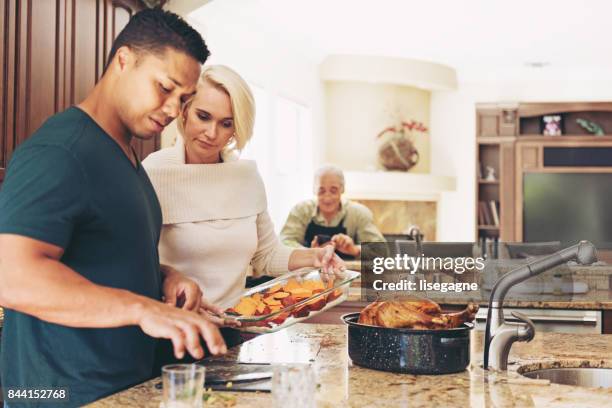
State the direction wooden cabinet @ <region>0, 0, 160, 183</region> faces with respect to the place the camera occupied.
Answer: facing the viewer and to the right of the viewer

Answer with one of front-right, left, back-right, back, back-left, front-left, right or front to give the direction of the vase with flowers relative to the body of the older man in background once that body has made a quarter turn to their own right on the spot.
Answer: right

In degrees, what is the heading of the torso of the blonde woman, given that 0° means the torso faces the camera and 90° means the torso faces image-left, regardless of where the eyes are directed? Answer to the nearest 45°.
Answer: approximately 0°

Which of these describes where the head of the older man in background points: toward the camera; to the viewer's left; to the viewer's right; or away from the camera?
toward the camera

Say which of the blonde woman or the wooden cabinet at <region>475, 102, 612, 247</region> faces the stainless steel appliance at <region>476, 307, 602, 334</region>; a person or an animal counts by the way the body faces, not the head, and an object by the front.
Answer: the wooden cabinet

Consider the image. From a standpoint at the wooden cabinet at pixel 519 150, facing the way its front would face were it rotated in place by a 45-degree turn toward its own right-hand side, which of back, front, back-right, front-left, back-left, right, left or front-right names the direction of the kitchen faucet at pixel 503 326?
front-left

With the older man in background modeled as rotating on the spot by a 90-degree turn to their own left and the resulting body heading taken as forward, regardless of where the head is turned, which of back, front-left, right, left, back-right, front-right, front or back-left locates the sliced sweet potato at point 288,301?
right

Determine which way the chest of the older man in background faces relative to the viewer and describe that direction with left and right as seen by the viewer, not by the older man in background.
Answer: facing the viewer

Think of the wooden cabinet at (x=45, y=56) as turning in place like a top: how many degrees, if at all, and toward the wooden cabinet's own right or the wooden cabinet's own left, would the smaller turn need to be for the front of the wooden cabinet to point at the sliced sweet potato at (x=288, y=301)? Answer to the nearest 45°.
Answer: approximately 45° to the wooden cabinet's own right

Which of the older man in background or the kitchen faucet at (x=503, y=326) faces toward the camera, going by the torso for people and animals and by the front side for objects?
the older man in background

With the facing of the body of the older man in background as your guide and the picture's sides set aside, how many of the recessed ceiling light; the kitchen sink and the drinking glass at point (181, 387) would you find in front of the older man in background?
2

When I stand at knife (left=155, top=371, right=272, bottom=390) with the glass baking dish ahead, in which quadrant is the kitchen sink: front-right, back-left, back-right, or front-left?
front-right

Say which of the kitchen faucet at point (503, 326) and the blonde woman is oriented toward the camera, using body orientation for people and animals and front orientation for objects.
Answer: the blonde woman

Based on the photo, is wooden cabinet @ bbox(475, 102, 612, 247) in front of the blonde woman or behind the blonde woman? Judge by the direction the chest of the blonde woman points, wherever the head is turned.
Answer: behind

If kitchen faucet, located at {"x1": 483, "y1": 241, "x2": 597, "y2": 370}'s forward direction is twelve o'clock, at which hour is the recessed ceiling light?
The recessed ceiling light is roughly at 9 o'clock from the kitchen faucet.

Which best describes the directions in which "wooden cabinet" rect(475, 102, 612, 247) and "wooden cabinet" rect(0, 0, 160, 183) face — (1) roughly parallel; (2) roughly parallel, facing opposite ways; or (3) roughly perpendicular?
roughly perpendicular

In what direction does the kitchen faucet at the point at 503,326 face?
to the viewer's right

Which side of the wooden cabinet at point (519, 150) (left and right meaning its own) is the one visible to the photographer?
front
